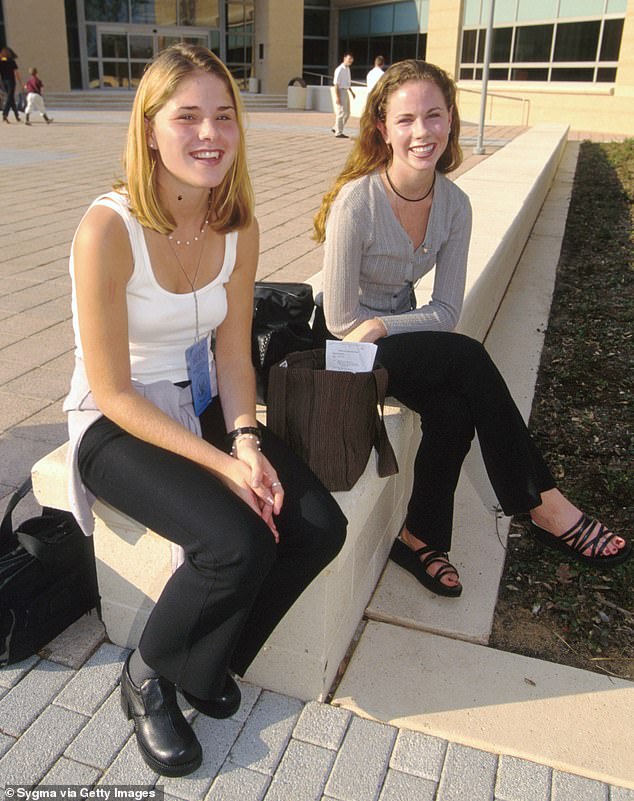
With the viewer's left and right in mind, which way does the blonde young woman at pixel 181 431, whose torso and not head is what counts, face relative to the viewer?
facing the viewer and to the right of the viewer

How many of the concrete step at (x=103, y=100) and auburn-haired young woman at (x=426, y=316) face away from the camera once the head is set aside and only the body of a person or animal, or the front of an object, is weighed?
0

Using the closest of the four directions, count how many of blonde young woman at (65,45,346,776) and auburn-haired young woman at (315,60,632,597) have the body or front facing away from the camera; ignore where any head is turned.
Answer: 0

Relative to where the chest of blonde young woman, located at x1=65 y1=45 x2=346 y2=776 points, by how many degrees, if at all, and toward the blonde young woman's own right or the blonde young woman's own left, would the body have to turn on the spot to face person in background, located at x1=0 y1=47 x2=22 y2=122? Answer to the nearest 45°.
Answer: approximately 135° to the blonde young woman's own left

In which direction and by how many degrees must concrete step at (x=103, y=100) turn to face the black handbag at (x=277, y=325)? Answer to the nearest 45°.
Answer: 0° — it already faces it

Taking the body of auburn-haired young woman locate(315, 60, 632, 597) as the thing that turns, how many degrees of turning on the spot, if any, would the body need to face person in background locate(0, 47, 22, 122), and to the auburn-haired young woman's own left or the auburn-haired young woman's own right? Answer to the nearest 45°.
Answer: approximately 180°

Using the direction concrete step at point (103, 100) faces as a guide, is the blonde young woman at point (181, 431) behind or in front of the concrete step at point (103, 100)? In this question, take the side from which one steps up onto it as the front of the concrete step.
in front

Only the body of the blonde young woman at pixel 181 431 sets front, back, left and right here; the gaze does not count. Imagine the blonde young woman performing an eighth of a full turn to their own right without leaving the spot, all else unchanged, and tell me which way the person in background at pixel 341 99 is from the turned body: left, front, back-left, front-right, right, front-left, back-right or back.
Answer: back

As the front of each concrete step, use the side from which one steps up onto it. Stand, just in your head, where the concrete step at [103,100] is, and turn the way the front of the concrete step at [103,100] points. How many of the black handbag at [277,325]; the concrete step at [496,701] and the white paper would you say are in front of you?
3

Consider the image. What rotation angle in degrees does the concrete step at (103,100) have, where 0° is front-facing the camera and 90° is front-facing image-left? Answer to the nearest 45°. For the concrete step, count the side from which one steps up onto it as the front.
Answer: approximately 0°
